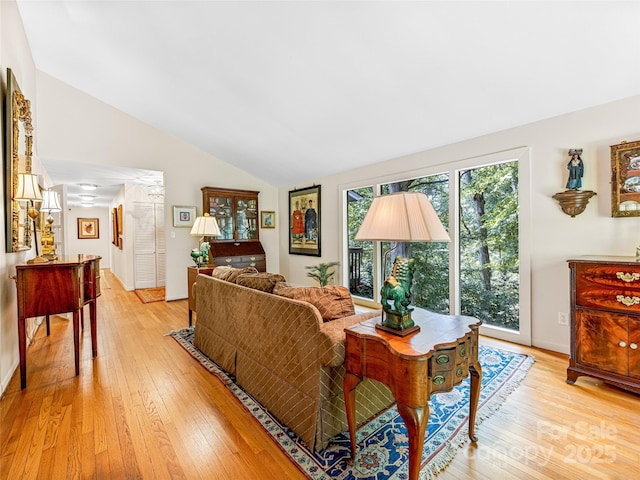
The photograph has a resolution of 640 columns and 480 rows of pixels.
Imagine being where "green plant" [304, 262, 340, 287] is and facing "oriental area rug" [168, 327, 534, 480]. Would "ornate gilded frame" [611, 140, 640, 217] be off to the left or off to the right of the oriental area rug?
left

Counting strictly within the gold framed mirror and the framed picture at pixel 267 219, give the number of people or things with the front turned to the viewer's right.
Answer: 1

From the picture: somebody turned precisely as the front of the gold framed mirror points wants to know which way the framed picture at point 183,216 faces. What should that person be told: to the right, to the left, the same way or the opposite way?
to the right

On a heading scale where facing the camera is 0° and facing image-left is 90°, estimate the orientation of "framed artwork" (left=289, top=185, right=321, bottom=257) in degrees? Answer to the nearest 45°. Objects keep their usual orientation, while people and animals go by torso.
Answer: approximately 45°

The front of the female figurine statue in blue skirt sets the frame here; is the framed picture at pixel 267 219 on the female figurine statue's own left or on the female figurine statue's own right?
on the female figurine statue's own right

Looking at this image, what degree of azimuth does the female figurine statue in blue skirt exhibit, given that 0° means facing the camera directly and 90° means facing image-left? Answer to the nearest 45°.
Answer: approximately 0°

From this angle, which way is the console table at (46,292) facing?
to the viewer's right

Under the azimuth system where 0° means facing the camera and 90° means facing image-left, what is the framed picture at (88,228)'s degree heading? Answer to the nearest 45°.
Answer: approximately 0°

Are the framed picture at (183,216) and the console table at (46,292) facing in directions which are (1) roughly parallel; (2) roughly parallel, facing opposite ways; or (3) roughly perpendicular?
roughly perpendicular

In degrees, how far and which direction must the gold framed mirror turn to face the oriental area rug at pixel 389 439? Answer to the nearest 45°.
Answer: approximately 45° to its right
